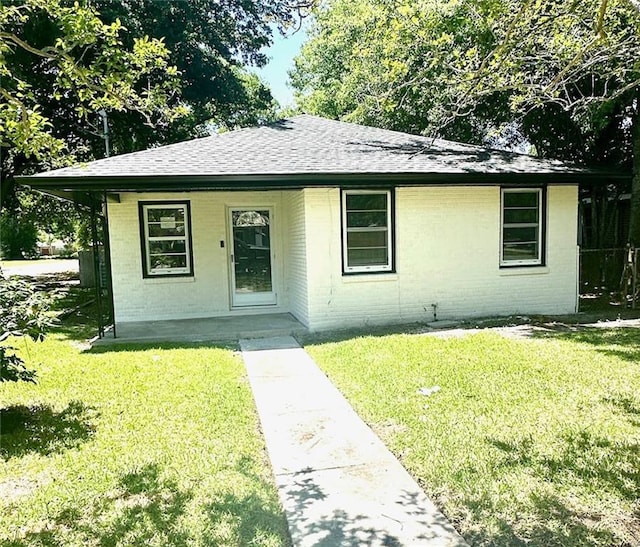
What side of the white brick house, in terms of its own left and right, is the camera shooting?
front

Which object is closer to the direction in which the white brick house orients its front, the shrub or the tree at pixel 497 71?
the shrub

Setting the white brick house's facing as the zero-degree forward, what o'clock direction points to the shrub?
The shrub is roughly at 1 o'clock from the white brick house.
